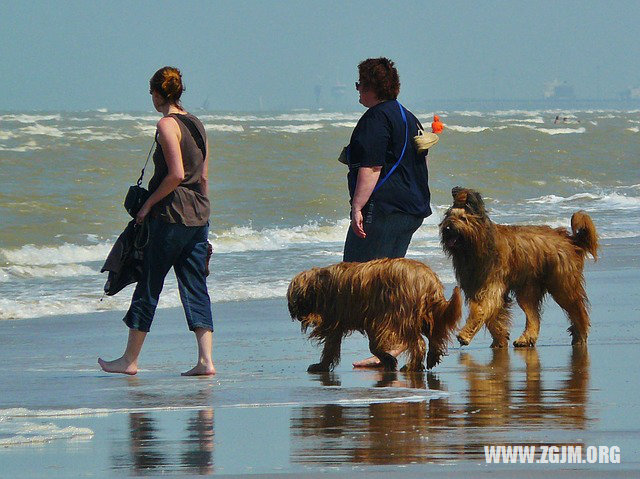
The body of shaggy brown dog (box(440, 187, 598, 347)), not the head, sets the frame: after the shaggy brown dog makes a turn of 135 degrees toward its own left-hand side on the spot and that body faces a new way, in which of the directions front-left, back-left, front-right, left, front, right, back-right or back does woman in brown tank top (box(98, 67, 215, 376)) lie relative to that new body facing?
right

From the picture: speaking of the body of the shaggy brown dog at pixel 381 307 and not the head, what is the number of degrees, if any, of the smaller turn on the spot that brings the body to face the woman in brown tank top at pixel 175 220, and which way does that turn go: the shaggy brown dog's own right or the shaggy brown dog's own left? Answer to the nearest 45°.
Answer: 0° — it already faces them

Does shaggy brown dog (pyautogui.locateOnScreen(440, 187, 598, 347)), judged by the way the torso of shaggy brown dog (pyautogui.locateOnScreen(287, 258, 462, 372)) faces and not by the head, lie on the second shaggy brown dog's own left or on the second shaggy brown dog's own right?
on the second shaggy brown dog's own right

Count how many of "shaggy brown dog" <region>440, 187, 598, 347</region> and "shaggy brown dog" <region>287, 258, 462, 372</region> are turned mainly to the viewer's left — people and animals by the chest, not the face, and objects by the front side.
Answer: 2

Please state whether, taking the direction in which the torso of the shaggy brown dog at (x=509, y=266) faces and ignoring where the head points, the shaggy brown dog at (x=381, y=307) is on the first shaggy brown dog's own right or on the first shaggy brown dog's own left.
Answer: on the first shaggy brown dog's own left

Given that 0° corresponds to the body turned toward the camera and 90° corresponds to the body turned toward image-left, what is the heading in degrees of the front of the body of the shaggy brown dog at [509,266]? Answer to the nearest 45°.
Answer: approximately 90°

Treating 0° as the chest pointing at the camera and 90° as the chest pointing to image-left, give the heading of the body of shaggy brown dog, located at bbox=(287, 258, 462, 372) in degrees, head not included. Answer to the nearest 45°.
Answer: approximately 90°
